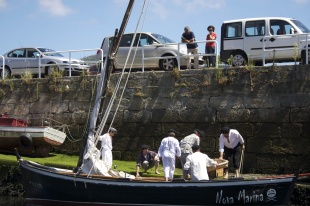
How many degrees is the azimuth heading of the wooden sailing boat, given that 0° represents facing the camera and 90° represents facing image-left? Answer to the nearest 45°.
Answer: approximately 90°

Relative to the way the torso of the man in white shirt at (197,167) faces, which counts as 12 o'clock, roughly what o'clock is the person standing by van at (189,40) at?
The person standing by van is roughly at 12 o'clock from the man in white shirt.

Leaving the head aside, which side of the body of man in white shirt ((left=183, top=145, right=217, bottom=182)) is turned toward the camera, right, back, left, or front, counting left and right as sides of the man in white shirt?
back

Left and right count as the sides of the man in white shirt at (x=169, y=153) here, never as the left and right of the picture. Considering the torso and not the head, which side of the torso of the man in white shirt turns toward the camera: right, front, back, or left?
back

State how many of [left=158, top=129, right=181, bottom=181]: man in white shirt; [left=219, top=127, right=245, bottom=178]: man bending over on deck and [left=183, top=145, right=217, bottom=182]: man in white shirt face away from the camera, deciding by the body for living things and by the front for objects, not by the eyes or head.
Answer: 2

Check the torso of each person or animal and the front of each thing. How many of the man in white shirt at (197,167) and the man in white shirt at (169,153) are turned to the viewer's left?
0

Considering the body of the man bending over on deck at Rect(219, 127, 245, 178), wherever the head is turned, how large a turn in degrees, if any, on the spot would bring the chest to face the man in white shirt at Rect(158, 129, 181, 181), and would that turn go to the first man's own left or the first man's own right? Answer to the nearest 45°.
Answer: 0° — they already face them

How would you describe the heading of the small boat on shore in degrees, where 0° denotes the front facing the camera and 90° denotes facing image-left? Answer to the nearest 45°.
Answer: approximately 135°

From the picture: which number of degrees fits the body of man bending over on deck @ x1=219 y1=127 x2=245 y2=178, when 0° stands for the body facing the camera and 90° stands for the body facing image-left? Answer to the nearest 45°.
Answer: approximately 45°

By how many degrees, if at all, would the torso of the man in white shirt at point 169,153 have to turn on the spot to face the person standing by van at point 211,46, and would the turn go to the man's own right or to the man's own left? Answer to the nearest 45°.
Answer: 0° — they already face them

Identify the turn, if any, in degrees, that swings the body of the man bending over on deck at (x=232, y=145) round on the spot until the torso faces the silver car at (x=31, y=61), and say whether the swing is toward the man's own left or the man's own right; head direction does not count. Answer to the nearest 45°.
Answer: approximately 90° to the man's own right
